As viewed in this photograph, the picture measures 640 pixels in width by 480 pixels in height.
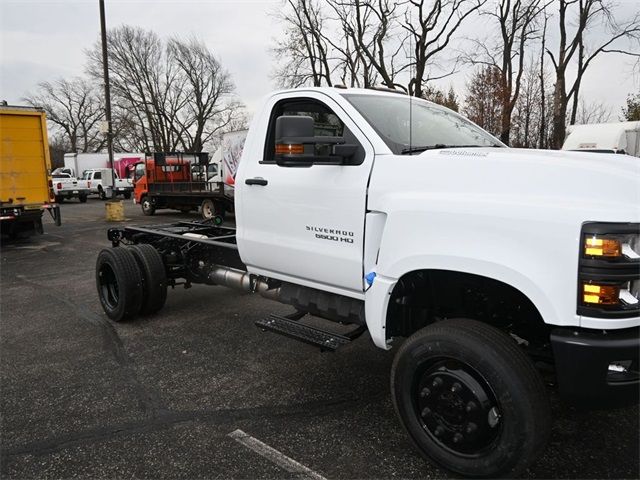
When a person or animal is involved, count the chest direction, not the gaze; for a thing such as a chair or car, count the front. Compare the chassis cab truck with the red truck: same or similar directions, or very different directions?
very different directions

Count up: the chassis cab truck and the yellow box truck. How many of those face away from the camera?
1

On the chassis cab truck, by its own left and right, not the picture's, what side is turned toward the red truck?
back

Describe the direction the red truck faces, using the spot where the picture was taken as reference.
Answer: facing away from the viewer and to the left of the viewer

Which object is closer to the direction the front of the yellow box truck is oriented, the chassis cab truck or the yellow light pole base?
the yellow light pole base

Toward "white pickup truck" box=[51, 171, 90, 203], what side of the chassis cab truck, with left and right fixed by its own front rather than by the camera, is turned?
back

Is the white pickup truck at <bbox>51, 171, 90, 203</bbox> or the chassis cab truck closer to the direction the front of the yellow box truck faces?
the white pickup truck

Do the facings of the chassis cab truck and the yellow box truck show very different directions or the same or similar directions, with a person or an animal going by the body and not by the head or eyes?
very different directions

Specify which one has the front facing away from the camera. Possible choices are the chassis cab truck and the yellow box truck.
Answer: the yellow box truck

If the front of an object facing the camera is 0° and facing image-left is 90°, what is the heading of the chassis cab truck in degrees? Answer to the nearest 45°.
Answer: approximately 315°

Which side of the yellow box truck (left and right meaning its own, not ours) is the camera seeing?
back

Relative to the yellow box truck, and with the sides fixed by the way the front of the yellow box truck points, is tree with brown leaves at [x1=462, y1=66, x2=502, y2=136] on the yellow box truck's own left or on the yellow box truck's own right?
on the yellow box truck's own right

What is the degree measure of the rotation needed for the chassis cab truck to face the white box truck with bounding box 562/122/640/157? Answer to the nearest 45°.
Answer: approximately 90° to its left

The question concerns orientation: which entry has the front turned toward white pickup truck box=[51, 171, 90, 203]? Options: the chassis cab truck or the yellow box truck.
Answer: the yellow box truck

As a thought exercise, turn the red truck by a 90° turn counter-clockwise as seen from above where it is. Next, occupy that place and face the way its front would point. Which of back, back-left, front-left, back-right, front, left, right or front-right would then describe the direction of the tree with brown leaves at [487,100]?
back-left
